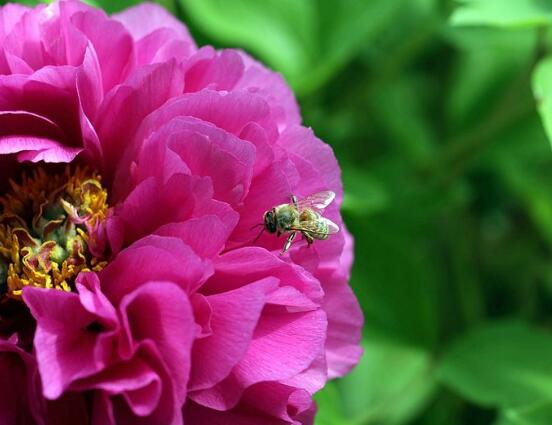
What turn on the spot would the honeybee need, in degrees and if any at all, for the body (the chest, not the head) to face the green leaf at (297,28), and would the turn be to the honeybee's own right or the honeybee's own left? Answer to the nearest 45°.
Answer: approximately 90° to the honeybee's own right

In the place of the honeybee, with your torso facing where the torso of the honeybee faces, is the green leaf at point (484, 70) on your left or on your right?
on your right

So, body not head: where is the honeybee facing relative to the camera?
to the viewer's left
